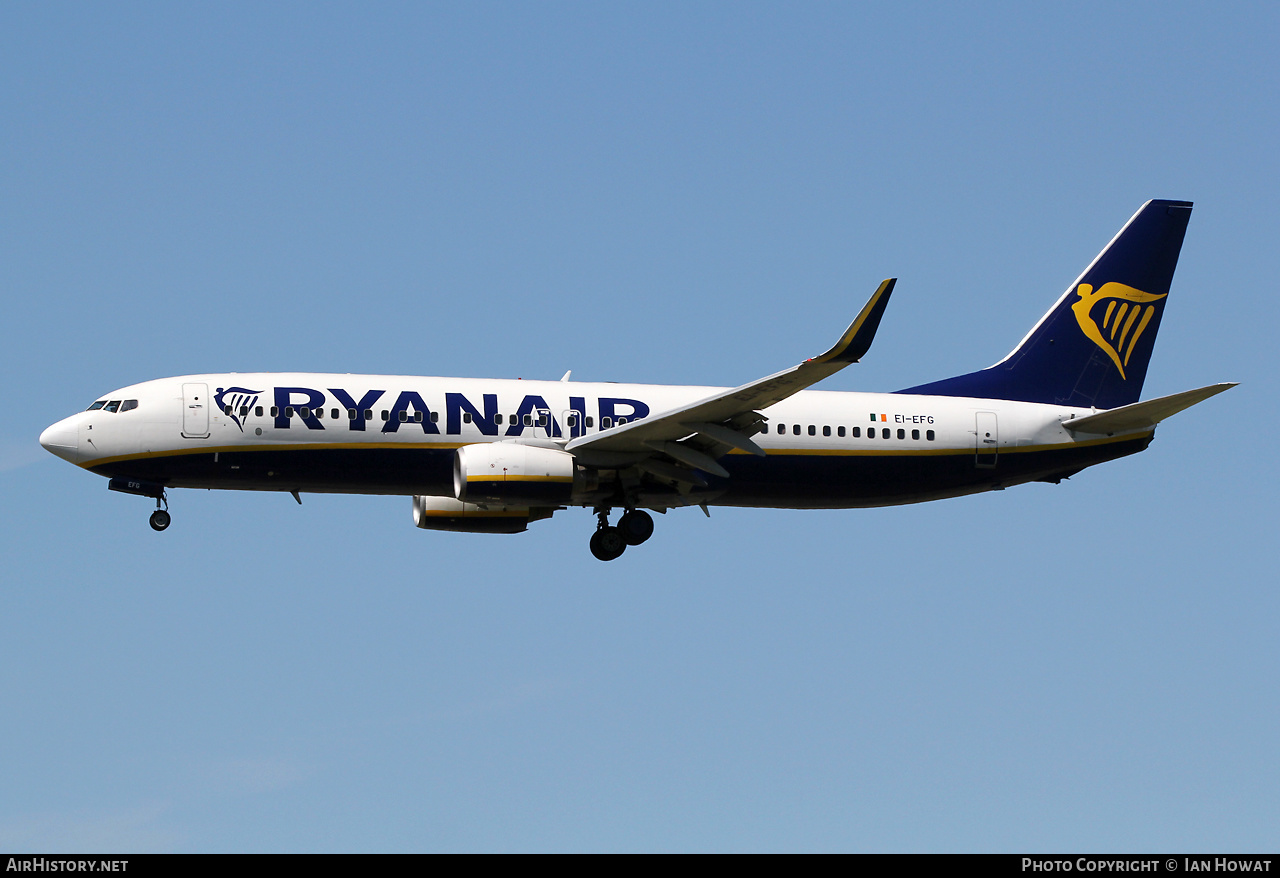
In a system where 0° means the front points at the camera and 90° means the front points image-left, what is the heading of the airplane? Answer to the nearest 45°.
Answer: approximately 90°
